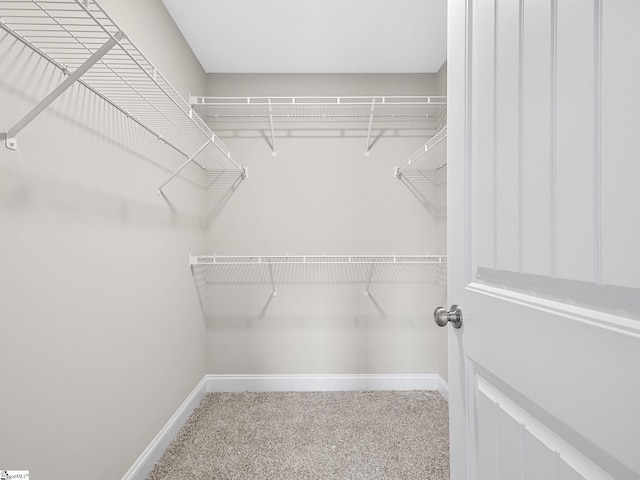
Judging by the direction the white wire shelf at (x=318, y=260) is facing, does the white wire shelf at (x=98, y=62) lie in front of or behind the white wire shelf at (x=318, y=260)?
in front

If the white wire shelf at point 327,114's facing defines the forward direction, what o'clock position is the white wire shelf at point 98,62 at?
the white wire shelf at point 98,62 is roughly at 1 o'clock from the white wire shelf at point 327,114.

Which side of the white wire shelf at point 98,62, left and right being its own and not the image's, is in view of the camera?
right

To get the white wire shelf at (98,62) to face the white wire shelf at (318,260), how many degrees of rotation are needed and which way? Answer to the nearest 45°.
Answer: approximately 45° to its left

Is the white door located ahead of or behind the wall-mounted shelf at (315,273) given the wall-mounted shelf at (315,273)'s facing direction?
ahead

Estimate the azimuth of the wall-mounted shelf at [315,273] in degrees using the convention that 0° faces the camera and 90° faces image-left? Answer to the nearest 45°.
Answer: approximately 0°

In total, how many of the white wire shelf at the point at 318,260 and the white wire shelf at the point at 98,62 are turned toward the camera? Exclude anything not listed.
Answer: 1
